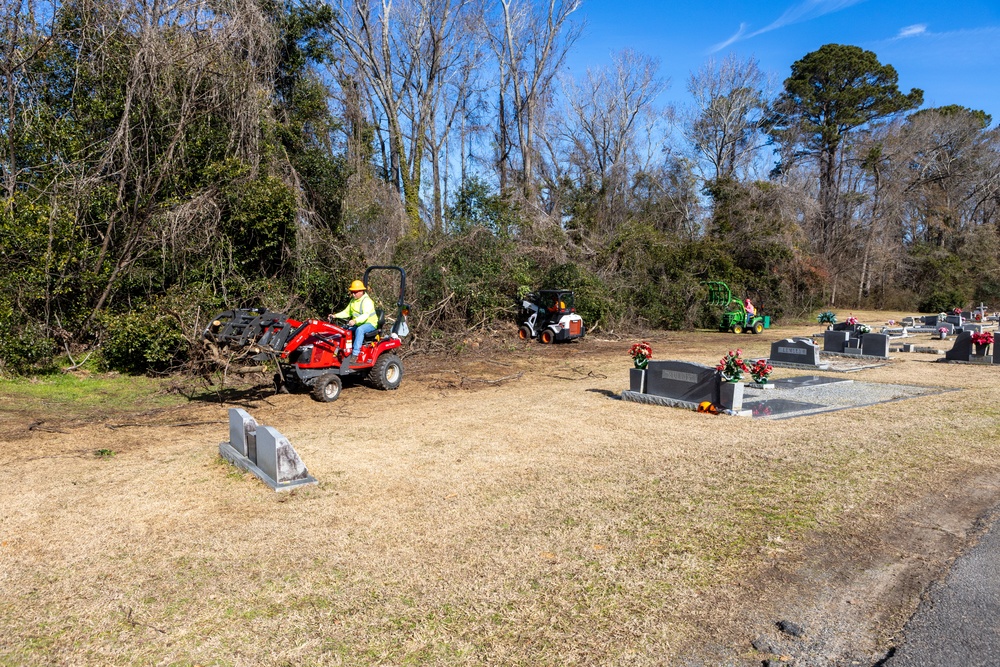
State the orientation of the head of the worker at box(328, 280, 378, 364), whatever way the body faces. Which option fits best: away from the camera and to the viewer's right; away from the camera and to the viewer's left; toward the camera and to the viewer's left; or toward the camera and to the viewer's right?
toward the camera and to the viewer's left

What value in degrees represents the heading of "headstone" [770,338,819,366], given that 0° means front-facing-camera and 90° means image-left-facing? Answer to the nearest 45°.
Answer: approximately 45°

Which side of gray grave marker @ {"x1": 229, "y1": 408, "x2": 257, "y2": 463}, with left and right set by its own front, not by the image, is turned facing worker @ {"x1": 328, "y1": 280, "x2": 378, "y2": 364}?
back

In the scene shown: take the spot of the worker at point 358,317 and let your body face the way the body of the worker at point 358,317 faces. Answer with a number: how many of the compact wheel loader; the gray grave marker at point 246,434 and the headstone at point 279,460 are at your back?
1

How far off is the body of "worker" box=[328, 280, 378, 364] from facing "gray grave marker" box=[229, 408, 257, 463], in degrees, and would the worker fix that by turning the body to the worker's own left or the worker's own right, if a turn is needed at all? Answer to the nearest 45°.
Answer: approximately 45° to the worker's own left

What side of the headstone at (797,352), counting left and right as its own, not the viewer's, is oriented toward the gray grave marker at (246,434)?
front

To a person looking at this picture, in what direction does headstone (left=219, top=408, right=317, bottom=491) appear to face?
facing the viewer and to the left of the viewer

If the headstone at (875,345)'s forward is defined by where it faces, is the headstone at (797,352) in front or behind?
in front

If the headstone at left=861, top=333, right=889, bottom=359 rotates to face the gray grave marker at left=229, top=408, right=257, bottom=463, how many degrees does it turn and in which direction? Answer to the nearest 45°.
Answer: approximately 45° to its left

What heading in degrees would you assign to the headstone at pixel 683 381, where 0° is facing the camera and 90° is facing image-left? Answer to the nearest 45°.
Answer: approximately 45°

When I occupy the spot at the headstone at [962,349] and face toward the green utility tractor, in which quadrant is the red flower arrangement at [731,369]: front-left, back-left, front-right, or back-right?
back-left

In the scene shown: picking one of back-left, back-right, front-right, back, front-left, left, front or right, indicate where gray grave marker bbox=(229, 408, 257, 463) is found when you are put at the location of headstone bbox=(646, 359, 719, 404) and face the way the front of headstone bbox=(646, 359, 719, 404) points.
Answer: front

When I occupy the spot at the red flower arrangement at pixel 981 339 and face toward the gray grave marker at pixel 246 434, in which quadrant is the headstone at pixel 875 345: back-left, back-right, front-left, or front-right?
front-right

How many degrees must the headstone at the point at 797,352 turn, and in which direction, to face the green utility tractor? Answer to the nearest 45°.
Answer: approximately 135° to its right
